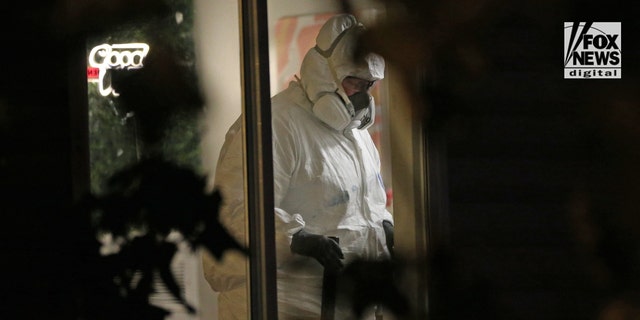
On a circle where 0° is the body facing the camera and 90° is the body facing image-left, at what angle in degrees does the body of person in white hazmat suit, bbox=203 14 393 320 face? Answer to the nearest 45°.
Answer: approximately 315°
